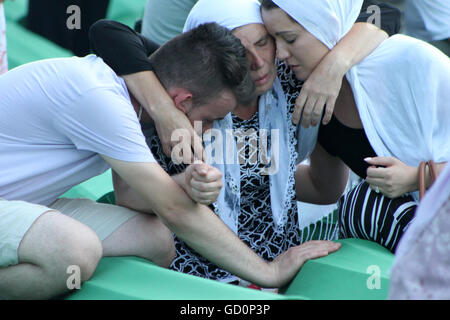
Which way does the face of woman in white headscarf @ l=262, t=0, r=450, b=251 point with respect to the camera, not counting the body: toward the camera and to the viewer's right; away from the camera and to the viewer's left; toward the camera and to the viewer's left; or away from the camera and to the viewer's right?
toward the camera and to the viewer's left

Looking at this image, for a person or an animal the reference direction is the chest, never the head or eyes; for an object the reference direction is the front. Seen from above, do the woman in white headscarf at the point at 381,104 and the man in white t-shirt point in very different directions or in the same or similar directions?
very different directions

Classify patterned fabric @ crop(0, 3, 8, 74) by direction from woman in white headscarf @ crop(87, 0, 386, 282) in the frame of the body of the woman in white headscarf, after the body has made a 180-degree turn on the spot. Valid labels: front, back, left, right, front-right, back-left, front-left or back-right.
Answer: front-left

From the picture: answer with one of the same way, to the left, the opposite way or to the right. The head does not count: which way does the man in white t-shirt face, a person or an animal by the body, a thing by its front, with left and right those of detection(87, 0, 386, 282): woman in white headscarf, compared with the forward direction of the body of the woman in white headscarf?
to the left

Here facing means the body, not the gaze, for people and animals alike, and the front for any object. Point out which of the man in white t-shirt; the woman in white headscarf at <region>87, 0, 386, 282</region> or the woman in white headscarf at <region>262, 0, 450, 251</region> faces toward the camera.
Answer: the woman in white headscarf at <region>87, 0, 386, 282</region>

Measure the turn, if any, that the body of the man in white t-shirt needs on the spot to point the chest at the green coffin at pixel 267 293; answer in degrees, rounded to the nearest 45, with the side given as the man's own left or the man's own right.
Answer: approximately 45° to the man's own right

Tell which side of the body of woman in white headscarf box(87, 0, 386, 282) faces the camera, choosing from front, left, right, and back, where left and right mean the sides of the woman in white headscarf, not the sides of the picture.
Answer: front

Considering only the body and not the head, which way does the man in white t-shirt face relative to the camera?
to the viewer's right
